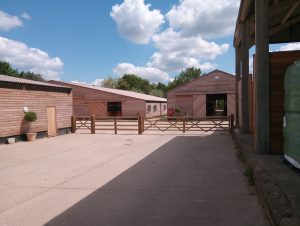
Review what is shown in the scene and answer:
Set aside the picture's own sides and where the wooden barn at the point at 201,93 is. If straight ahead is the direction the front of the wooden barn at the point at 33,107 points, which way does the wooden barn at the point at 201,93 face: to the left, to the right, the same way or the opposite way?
to the right

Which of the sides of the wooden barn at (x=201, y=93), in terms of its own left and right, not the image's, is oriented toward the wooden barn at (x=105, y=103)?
right

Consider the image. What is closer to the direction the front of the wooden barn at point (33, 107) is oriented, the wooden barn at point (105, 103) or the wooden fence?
the wooden fence

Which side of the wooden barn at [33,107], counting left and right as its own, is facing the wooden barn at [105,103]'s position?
left

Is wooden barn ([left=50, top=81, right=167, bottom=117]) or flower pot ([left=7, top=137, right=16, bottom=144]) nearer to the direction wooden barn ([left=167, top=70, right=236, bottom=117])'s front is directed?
the flower pot

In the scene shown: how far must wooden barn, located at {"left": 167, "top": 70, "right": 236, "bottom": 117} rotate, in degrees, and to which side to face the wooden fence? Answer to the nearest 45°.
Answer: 0° — it already faces it

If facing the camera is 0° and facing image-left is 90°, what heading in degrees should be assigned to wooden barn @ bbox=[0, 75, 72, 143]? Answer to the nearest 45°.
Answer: approximately 315°
